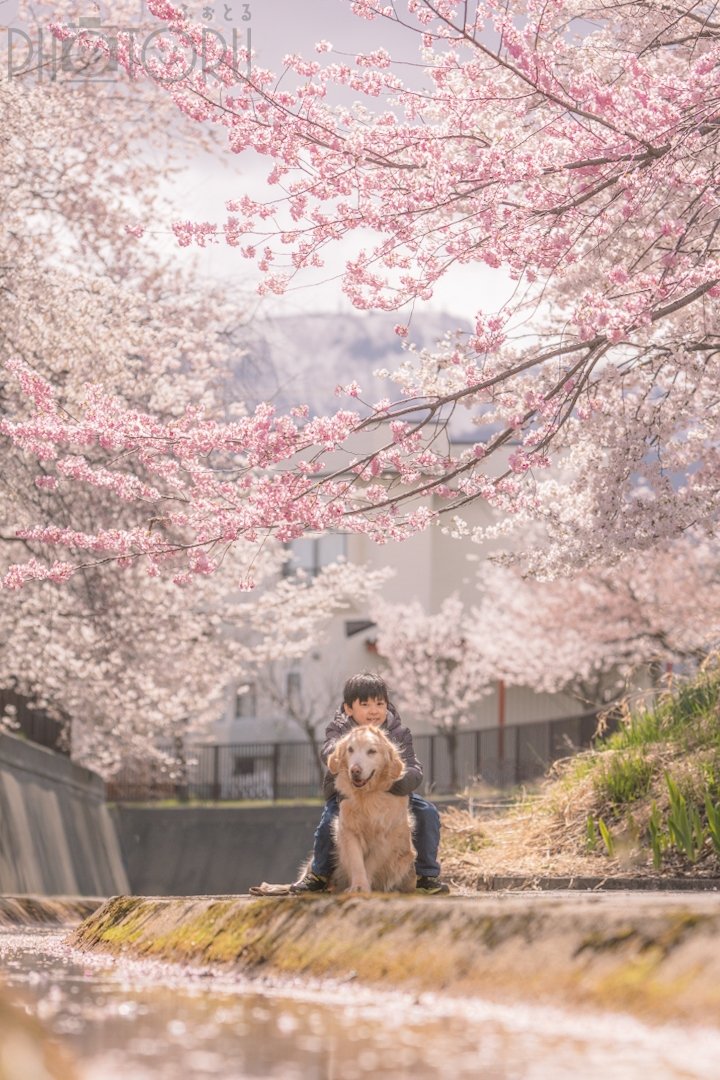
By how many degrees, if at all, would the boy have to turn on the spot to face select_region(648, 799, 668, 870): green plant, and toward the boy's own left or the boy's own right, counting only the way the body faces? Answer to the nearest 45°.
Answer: approximately 135° to the boy's own left

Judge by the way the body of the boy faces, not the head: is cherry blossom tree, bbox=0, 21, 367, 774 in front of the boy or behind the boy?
behind

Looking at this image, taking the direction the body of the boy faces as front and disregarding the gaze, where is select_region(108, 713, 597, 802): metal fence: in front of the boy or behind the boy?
behind

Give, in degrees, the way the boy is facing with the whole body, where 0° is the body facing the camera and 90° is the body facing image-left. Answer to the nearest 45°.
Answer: approximately 0°

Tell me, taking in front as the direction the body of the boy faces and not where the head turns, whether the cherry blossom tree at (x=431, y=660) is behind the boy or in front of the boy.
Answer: behind

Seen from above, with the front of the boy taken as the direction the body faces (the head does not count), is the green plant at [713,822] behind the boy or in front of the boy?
behind

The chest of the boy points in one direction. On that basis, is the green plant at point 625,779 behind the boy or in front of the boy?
behind

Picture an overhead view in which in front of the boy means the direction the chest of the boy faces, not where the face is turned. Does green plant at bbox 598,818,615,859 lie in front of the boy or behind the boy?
behind

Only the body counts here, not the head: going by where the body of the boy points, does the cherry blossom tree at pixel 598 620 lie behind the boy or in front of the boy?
behind

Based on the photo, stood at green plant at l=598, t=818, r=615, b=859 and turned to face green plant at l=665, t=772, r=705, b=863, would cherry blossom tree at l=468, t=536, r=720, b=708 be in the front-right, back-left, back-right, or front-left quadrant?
back-left
